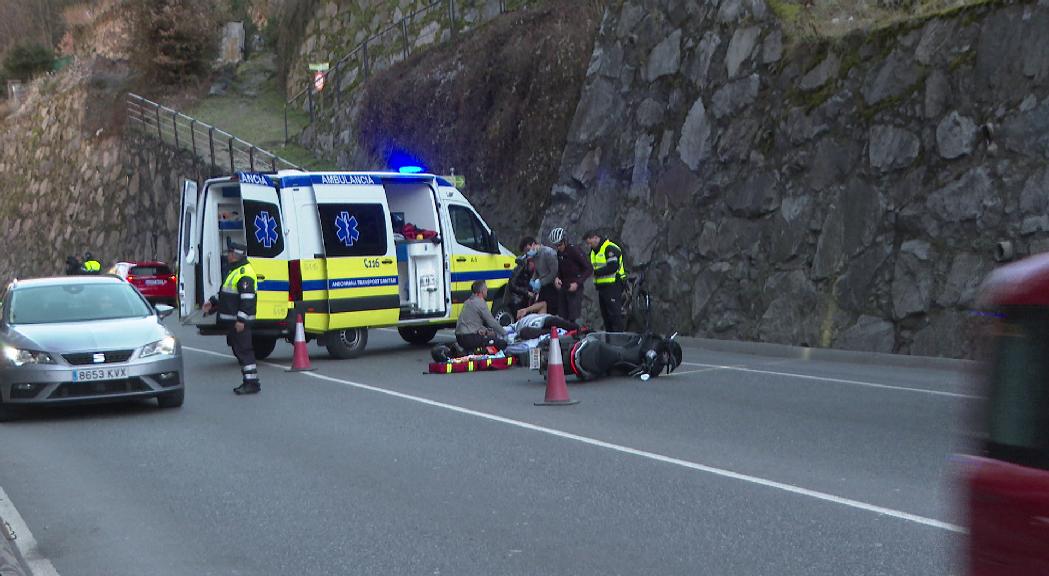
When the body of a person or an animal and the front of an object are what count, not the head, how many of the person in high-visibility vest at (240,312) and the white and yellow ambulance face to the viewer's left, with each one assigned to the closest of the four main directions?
1

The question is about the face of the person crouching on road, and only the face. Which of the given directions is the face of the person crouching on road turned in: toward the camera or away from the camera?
away from the camera

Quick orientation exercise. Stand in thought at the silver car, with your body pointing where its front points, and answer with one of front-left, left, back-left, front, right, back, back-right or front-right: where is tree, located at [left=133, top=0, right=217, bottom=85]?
back

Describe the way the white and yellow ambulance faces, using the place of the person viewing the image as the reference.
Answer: facing away from the viewer and to the right of the viewer

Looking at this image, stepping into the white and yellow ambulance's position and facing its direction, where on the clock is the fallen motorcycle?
The fallen motorcycle is roughly at 3 o'clock from the white and yellow ambulance.

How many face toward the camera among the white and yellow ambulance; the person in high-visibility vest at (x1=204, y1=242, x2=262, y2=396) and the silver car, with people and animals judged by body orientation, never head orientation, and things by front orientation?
1

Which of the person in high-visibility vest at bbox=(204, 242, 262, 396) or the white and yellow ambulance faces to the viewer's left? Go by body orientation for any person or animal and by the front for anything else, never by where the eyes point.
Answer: the person in high-visibility vest

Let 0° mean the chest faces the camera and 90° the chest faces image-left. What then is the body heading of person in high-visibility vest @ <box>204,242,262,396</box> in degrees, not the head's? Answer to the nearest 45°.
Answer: approximately 90°

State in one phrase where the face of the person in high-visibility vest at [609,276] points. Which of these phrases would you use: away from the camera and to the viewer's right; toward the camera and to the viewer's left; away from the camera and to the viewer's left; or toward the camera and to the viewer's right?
toward the camera and to the viewer's left

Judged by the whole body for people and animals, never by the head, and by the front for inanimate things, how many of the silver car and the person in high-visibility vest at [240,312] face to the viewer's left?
1

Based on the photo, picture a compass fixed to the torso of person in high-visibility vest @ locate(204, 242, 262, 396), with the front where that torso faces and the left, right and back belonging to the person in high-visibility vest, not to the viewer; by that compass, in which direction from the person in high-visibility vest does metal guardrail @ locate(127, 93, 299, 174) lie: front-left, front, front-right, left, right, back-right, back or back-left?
right
